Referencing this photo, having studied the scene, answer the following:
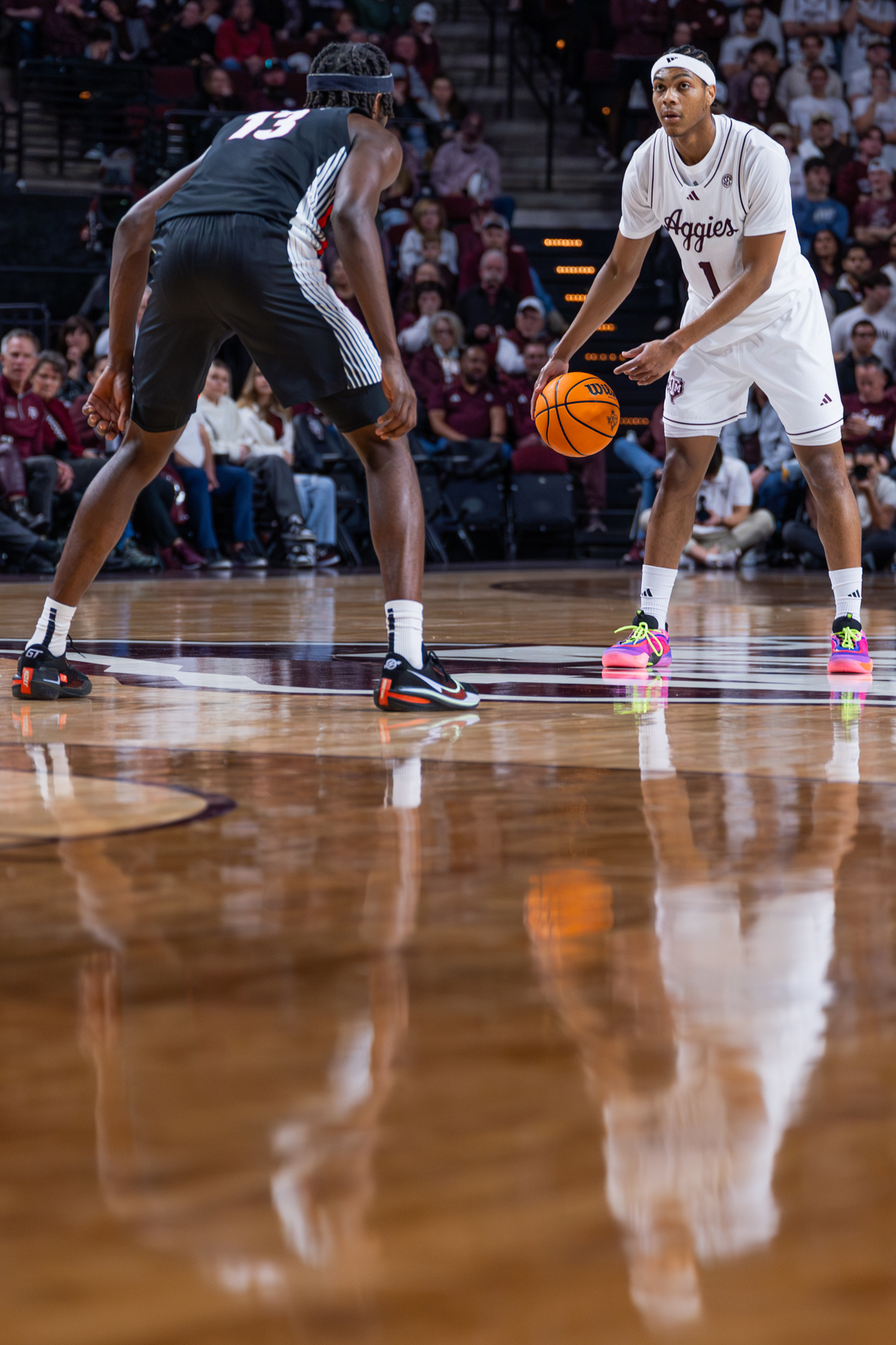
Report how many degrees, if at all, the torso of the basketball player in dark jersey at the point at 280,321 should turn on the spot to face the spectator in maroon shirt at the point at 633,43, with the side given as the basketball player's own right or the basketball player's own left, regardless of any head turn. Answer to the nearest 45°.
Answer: approximately 45° to the basketball player's own left

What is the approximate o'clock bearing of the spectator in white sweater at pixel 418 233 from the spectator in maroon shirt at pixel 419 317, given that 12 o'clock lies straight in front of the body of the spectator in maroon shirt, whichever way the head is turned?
The spectator in white sweater is roughly at 6 o'clock from the spectator in maroon shirt.

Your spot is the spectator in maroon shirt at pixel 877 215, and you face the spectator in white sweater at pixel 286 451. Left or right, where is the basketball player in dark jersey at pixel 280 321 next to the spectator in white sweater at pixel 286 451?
left

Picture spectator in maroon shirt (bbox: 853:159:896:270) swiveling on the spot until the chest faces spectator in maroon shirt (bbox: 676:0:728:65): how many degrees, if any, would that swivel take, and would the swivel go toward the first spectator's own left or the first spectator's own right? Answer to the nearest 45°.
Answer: approximately 135° to the first spectator's own right

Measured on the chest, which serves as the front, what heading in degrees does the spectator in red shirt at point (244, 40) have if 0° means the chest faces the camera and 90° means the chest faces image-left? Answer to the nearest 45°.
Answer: approximately 0°

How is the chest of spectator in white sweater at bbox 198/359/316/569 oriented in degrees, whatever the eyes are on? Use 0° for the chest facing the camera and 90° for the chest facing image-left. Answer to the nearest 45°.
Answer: approximately 315°

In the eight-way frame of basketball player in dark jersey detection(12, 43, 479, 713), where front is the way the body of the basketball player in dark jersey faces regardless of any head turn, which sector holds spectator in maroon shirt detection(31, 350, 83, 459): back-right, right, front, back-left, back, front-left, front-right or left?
front-left

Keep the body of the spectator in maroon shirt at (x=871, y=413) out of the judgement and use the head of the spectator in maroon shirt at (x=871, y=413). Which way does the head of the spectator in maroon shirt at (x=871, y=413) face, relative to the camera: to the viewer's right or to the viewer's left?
to the viewer's left
